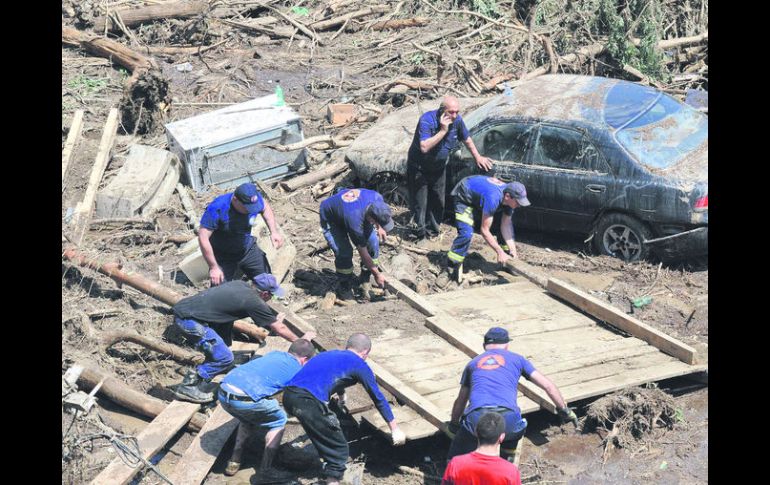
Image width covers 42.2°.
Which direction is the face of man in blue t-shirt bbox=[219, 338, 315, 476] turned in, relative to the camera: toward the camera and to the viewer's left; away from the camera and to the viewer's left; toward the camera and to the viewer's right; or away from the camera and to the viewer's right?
away from the camera and to the viewer's right

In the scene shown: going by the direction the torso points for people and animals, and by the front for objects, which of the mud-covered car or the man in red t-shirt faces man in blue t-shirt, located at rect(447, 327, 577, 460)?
the man in red t-shirt

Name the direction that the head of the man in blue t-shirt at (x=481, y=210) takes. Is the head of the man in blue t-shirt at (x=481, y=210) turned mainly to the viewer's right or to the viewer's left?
to the viewer's right

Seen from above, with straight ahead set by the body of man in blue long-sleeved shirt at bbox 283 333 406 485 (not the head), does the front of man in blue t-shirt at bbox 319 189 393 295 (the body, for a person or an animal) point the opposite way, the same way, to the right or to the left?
to the right

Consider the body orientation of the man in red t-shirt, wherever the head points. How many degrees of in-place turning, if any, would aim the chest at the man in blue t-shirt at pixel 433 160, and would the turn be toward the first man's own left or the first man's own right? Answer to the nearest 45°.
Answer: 0° — they already face them

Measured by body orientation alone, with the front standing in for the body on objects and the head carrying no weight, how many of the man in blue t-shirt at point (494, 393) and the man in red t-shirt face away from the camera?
2

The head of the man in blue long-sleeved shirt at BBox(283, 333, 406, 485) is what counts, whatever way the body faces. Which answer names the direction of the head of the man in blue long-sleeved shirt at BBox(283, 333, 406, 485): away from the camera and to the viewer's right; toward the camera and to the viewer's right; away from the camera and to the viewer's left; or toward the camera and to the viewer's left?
away from the camera and to the viewer's right

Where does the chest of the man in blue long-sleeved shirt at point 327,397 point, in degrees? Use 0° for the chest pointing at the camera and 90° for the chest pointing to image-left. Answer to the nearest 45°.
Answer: approximately 225°

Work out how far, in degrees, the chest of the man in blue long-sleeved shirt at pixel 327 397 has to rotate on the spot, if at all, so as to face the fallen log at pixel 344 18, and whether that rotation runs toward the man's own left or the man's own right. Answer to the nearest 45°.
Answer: approximately 45° to the man's own left

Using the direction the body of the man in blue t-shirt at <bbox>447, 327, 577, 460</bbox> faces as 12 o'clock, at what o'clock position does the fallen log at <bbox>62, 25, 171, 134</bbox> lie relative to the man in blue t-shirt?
The fallen log is roughly at 11 o'clock from the man in blue t-shirt.

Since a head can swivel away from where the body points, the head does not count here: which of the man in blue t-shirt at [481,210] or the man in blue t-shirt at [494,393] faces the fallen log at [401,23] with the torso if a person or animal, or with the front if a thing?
the man in blue t-shirt at [494,393]

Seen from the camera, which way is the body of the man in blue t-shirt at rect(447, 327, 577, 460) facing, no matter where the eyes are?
away from the camera

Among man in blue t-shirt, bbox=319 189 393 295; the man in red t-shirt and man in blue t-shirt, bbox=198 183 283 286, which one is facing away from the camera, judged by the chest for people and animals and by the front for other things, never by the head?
the man in red t-shirt

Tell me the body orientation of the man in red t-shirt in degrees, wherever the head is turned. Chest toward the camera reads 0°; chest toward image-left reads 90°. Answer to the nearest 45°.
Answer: approximately 180°
